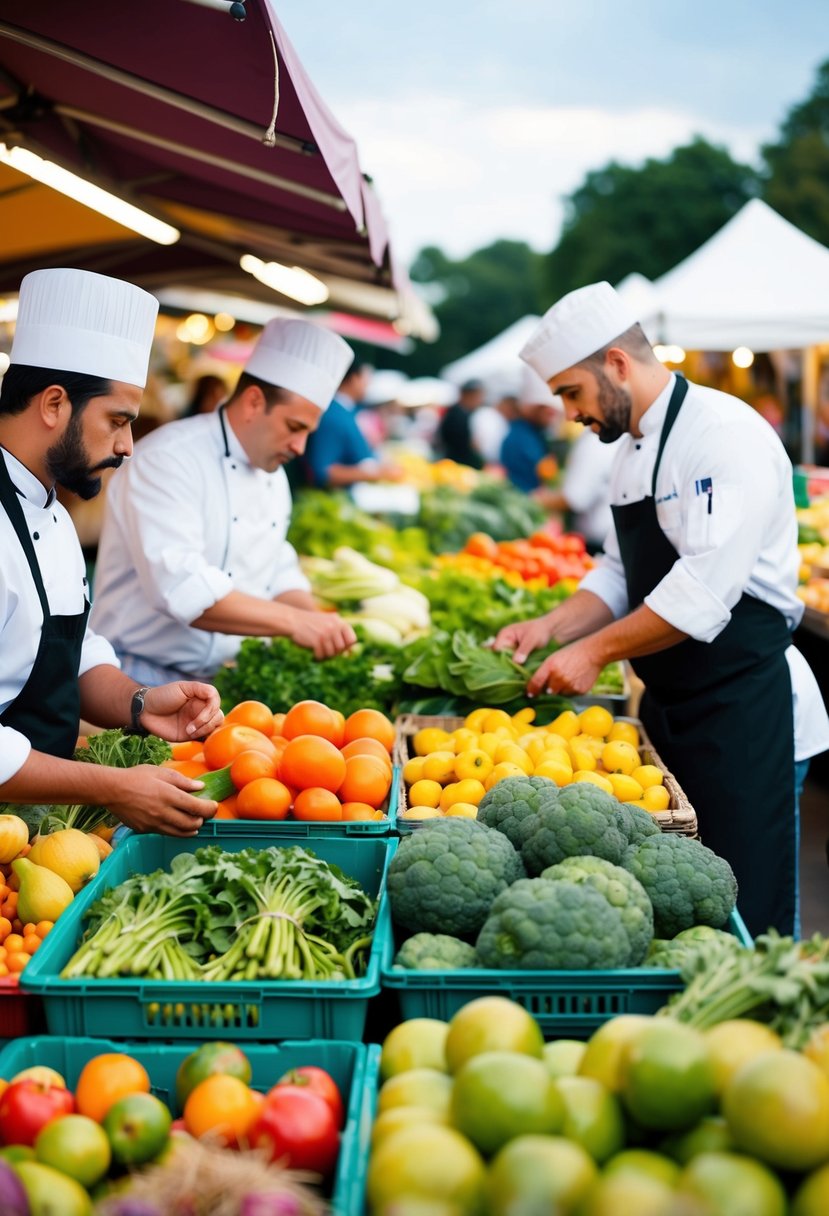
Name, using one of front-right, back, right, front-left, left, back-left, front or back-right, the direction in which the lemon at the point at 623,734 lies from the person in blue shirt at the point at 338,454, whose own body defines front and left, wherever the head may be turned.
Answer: right

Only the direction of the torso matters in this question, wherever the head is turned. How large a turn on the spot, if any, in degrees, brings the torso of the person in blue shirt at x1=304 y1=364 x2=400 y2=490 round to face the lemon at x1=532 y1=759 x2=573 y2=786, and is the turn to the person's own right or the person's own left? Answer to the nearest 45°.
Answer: approximately 90° to the person's own right

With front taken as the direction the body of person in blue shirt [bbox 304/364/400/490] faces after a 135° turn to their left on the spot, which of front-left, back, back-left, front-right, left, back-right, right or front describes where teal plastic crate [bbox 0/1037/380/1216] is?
back-left

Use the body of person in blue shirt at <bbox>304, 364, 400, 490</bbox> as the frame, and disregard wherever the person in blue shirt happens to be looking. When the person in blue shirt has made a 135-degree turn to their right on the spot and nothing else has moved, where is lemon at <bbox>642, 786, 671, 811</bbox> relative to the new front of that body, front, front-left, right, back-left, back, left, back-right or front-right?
front-left

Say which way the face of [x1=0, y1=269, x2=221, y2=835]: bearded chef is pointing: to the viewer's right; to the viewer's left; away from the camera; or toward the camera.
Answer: to the viewer's right

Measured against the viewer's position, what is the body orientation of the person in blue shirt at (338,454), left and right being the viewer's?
facing to the right of the viewer

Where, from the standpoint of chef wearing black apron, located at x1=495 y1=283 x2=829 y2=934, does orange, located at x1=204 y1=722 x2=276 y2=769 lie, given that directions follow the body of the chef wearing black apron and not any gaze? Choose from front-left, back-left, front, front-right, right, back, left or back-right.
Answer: front-left

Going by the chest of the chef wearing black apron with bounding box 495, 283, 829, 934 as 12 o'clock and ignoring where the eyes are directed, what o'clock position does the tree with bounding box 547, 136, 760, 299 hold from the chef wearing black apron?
The tree is roughly at 3 o'clock from the chef wearing black apron.

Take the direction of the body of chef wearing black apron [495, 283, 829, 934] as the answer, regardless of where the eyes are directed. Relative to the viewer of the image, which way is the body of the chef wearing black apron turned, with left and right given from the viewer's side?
facing to the left of the viewer

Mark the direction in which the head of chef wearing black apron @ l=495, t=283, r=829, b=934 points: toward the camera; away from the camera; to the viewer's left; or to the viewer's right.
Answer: to the viewer's left
